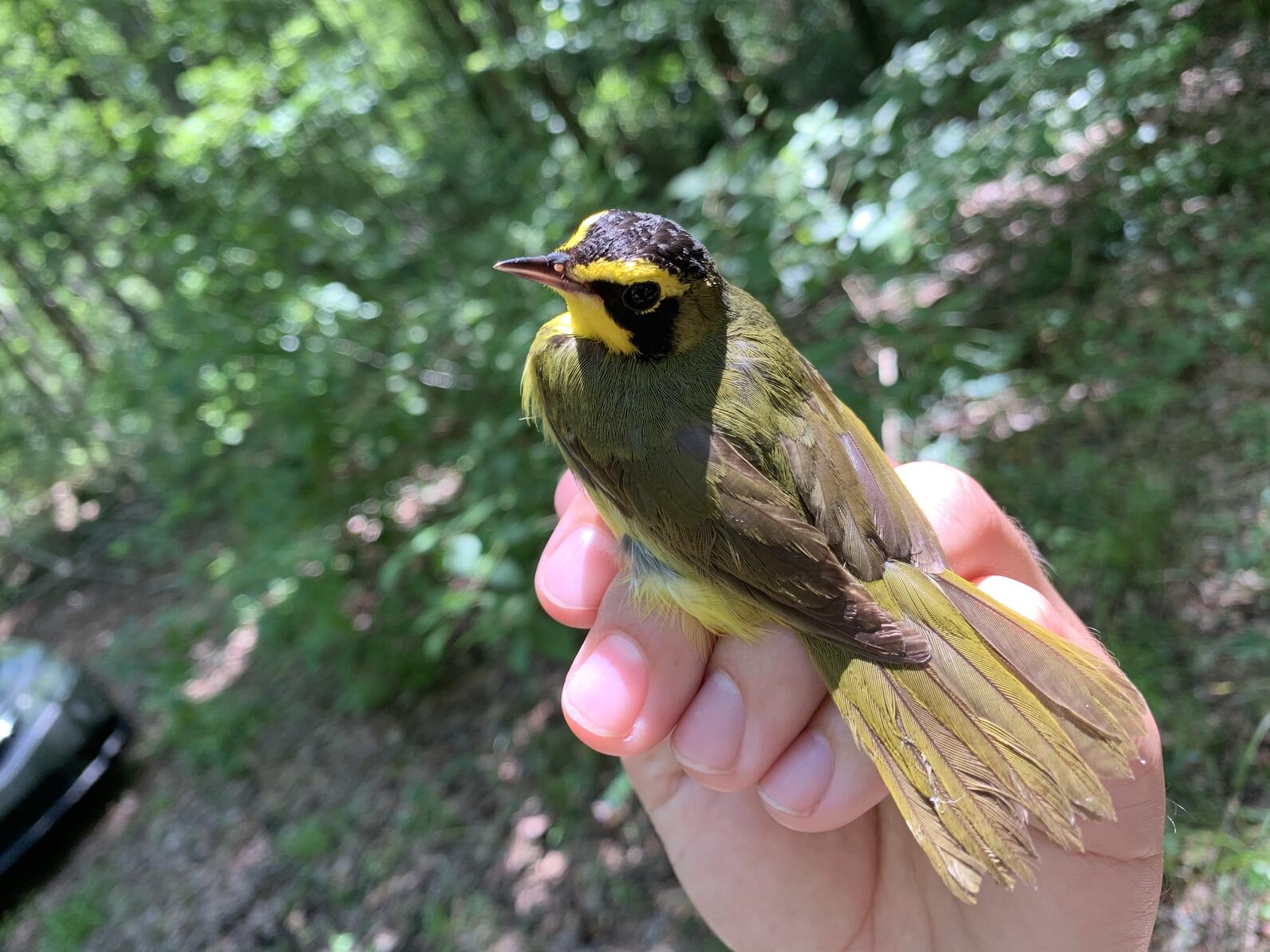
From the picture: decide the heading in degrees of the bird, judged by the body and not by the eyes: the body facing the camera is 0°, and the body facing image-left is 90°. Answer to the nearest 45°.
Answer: approximately 135°

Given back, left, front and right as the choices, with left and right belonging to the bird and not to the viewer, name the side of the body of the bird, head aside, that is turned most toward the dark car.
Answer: front
